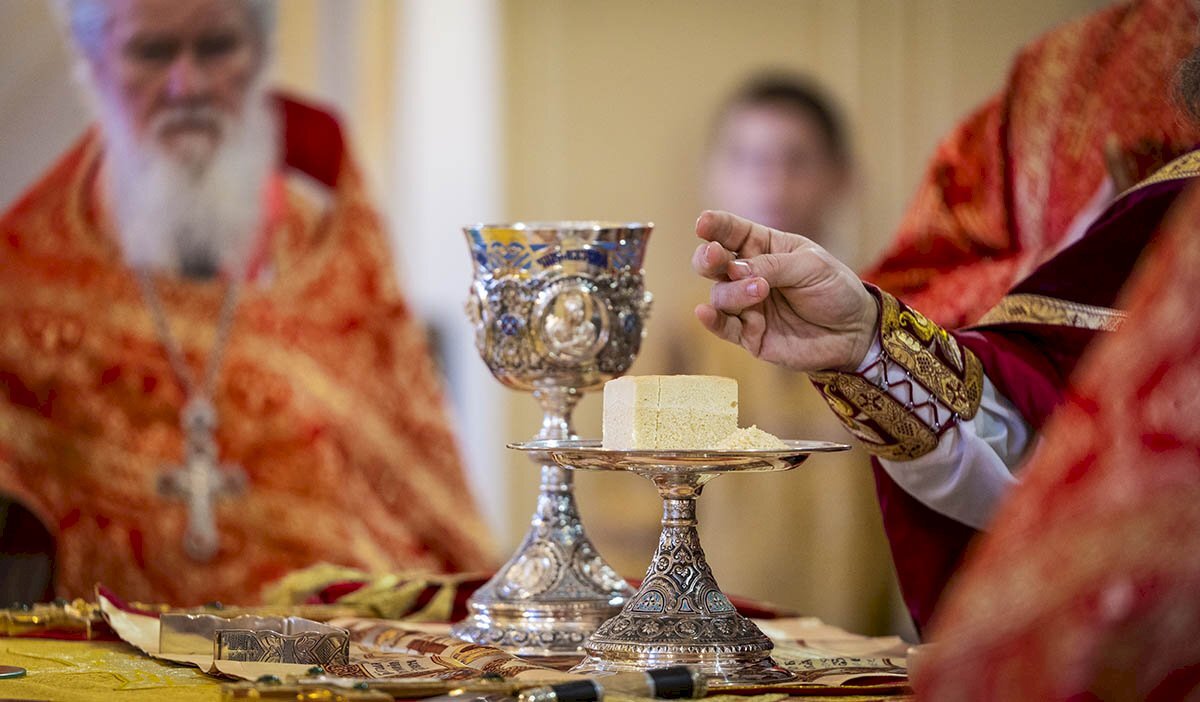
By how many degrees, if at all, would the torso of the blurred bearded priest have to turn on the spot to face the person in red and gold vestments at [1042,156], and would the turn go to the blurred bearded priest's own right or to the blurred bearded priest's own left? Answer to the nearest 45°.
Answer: approximately 45° to the blurred bearded priest's own left

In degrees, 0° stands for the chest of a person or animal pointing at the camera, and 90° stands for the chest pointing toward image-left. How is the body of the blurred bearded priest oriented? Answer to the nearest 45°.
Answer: approximately 0°

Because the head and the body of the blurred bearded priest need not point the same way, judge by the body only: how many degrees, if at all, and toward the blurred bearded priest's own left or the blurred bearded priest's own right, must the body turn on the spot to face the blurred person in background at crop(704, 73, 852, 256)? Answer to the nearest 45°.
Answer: approximately 135° to the blurred bearded priest's own left

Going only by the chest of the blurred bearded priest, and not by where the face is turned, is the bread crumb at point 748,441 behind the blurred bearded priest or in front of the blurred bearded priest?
in front
